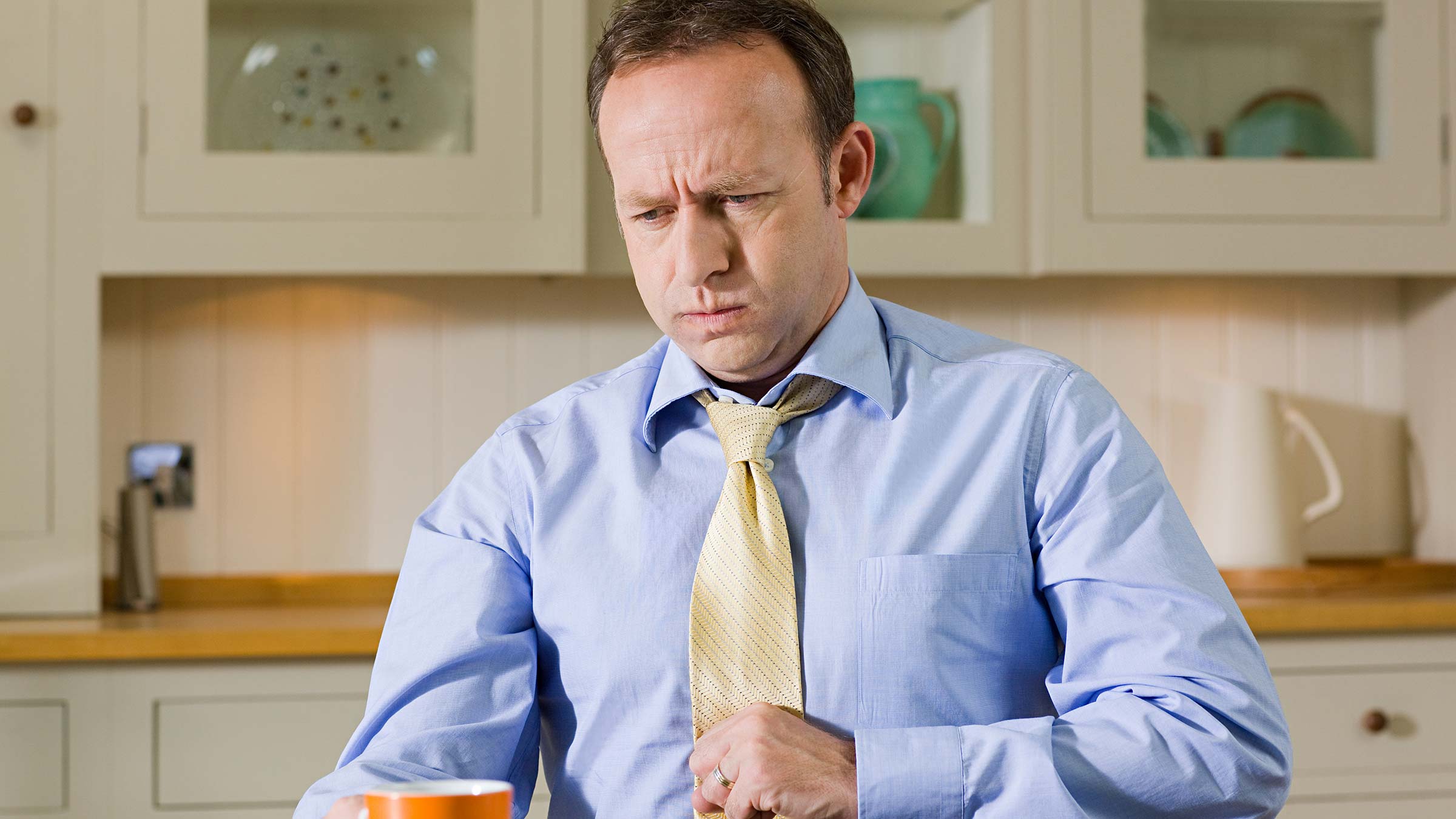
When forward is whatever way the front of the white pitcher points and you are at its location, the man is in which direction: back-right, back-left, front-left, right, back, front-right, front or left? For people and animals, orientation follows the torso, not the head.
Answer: left

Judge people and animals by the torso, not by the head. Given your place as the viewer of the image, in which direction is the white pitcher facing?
facing to the left of the viewer

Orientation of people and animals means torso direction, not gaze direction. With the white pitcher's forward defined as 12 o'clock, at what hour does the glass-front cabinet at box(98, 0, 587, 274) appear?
The glass-front cabinet is roughly at 11 o'clock from the white pitcher.

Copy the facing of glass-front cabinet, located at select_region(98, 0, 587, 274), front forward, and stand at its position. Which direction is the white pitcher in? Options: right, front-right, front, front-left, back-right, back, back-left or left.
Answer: left

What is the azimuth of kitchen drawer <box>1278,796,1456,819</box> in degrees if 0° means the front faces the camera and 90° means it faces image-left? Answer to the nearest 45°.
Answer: approximately 0°
